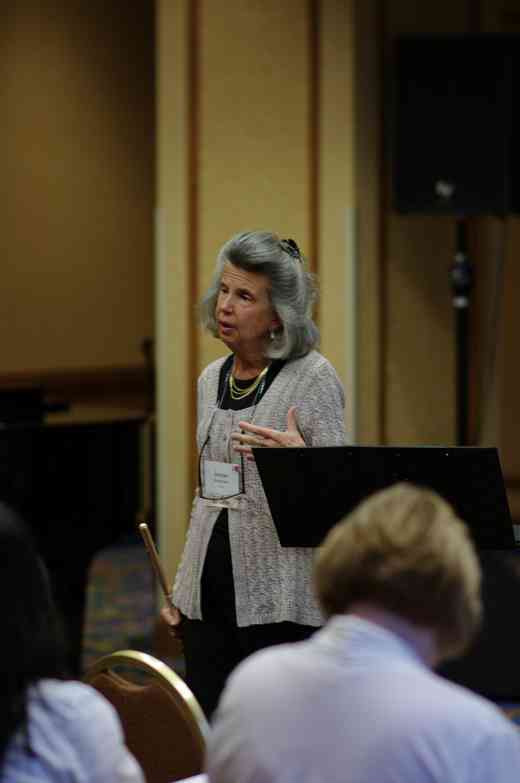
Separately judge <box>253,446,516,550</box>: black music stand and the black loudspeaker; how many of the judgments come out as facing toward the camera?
1

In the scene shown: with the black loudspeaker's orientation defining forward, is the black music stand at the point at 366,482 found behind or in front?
in front

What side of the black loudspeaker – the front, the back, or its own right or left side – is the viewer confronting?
front

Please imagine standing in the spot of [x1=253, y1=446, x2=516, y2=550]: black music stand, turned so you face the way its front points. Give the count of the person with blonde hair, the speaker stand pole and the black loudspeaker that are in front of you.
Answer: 2

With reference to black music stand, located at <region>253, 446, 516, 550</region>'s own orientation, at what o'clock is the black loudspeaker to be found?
The black loudspeaker is roughly at 12 o'clock from the black music stand.

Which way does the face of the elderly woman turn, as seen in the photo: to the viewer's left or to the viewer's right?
to the viewer's left

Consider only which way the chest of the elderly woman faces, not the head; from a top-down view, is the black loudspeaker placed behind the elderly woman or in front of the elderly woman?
behind

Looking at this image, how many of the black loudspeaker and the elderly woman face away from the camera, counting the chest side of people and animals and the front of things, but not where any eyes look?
0

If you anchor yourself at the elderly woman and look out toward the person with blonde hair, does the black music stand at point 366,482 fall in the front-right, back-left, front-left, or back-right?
front-left

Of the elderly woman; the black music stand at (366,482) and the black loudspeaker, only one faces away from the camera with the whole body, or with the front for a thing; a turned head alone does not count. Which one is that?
the black music stand

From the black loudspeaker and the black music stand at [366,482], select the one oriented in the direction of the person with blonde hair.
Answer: the black loudspeaker

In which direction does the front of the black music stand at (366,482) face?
away from the camera
